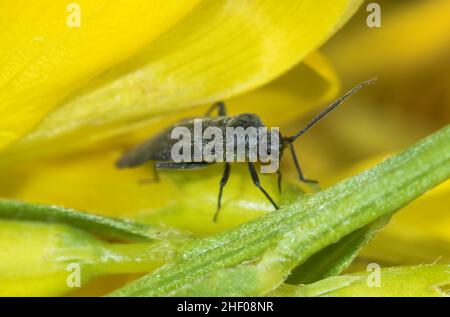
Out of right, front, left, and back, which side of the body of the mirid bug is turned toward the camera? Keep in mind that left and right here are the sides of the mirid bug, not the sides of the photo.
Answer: right
